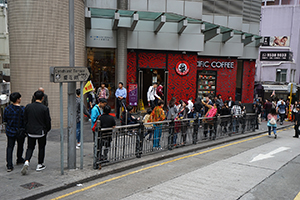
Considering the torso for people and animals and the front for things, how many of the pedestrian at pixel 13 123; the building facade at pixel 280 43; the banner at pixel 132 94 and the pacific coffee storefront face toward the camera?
3

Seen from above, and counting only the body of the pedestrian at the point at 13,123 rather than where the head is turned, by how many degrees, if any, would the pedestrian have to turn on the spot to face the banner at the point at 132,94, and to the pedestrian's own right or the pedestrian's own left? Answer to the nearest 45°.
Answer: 0° — they already face it

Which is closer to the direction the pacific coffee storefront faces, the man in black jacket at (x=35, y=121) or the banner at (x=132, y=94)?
the man in black jacket

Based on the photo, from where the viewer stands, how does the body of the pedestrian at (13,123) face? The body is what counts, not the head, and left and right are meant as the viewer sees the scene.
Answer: facing away from the viewer and to the right of the viewer

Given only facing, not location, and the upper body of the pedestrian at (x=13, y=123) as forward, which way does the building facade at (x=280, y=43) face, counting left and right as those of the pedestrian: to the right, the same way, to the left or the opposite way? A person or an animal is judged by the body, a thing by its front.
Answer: the opposite way

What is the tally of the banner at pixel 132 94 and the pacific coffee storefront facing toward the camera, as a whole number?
2

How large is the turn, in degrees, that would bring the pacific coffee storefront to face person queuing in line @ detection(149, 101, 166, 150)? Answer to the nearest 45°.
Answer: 0° — it already faces them

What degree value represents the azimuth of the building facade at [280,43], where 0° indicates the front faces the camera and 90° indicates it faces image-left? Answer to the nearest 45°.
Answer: approximately 0°

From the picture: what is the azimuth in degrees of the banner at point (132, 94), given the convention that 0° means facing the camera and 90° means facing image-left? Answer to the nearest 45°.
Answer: approximately 0°
